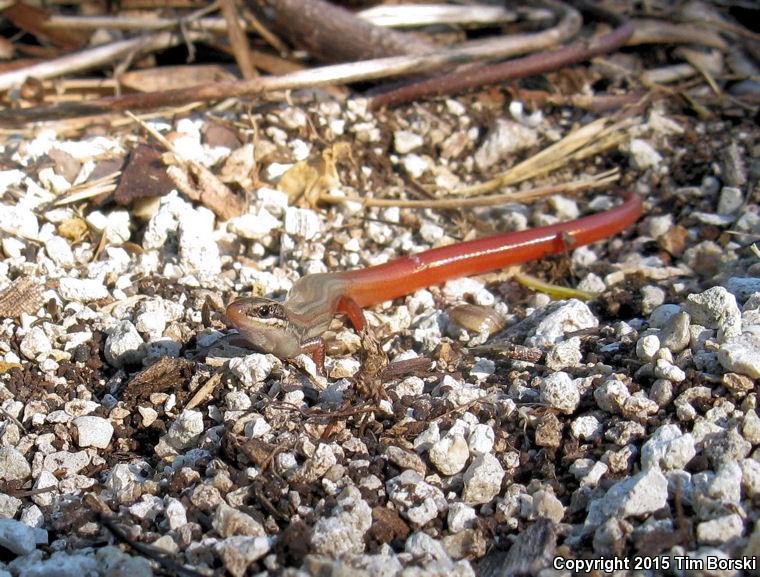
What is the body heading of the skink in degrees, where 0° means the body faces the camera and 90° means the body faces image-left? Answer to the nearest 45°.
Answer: approximately 45°

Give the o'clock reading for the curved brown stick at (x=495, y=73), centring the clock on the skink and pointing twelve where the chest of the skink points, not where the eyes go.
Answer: The curved brown stick is roughly at 5 o'clock from the skink.

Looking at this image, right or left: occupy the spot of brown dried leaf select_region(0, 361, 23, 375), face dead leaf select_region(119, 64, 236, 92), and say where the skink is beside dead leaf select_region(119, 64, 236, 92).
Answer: right

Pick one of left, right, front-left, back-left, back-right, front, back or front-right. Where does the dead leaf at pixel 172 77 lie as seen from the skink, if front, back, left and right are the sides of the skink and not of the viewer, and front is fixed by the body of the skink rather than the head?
right

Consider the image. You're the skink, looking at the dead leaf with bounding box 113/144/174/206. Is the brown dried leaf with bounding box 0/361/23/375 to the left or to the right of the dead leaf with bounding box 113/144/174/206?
left

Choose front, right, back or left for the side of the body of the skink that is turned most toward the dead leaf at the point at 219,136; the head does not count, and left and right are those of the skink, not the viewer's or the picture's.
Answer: right

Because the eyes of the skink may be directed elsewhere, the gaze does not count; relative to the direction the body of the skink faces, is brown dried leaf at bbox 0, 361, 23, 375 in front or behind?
in front
